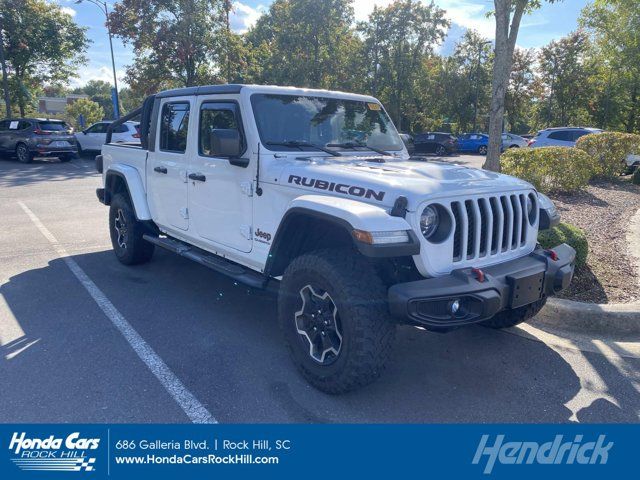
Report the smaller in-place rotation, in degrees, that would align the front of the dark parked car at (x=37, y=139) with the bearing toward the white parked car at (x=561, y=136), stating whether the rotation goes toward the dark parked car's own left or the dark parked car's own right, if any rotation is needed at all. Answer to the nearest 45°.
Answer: approximately 180°

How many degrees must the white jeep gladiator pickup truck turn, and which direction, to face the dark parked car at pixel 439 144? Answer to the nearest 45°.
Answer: approximately 135° to its left

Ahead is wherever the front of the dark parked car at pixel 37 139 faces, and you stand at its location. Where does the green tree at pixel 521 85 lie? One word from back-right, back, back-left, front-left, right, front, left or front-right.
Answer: back-right

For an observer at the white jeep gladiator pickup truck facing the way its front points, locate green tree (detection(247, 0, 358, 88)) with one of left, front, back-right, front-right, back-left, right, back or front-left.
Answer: back-left

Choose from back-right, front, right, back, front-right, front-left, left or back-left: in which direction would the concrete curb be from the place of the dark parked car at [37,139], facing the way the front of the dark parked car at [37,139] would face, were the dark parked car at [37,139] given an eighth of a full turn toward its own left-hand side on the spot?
left

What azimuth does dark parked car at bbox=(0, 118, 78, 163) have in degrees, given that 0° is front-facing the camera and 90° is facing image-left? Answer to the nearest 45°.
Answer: approximately 135°

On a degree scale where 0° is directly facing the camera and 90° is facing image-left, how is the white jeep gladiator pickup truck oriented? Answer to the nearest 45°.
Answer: approximately 315°

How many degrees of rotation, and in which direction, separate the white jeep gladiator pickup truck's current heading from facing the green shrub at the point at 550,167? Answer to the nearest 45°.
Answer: approximately 90° to its left

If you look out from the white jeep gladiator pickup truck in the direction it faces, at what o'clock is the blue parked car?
The blue parked car is roughly at 8 o'clock from the white jeep gladiator pickup truck.

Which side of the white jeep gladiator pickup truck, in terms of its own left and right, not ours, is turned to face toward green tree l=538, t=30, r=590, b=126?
left

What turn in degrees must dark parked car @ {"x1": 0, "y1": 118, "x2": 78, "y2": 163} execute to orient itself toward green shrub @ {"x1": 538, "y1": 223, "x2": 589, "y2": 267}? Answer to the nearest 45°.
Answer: approximately 135° to its left

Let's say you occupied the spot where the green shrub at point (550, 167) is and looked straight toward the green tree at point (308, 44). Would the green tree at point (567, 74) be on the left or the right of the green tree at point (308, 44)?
right
